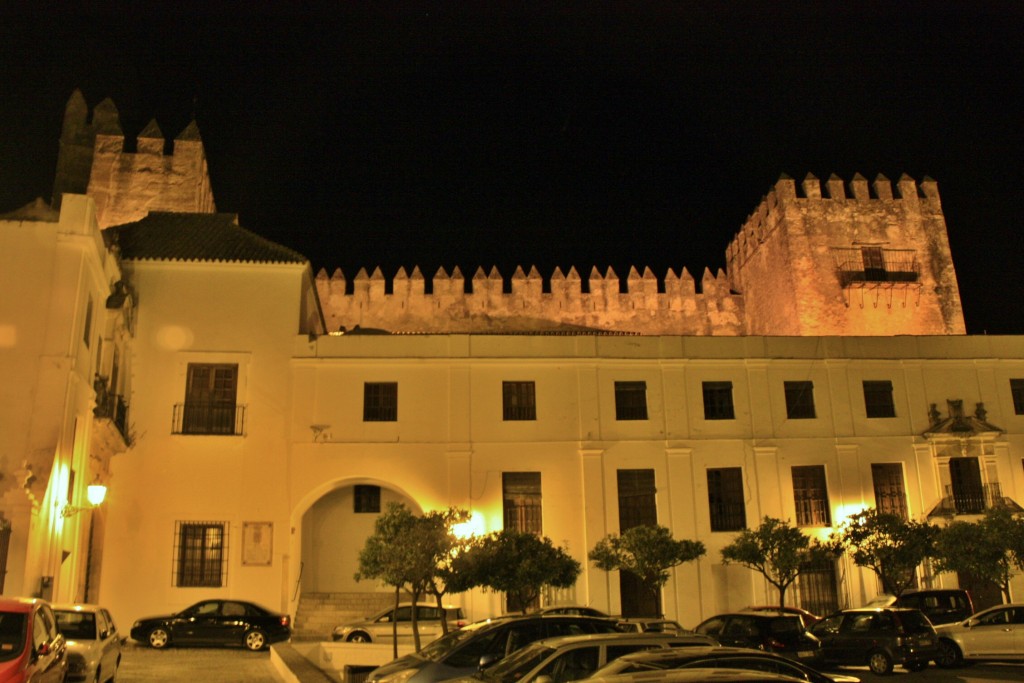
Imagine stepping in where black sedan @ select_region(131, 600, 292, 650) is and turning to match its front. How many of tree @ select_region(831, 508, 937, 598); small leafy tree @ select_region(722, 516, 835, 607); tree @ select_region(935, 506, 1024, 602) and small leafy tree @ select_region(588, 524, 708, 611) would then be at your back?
4

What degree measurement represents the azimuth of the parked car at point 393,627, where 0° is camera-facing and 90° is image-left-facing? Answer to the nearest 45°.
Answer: approximately 90°

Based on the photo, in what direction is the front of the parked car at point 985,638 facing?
to the viewer's left

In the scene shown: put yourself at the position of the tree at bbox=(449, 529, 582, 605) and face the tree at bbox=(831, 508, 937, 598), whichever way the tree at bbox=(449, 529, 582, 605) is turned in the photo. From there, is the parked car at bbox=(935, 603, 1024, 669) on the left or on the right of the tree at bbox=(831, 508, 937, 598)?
right

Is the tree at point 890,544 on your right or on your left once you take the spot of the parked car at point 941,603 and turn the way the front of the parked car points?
on your right

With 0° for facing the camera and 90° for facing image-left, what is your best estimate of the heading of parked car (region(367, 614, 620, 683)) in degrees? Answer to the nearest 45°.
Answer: approximately 45°

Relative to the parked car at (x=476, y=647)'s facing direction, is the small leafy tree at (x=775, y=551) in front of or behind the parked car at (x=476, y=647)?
behind

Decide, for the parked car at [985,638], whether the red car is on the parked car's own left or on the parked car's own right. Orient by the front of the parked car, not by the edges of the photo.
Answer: on the parked car's own left
